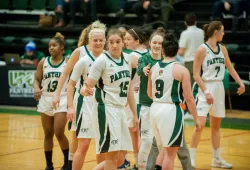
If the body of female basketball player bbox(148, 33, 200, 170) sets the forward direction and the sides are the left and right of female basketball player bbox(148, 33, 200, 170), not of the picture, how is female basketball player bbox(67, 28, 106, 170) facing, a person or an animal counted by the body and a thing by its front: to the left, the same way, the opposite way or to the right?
to the right

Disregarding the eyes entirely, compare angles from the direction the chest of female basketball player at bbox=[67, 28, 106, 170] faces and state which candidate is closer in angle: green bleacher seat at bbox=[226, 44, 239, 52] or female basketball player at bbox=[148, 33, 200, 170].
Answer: the female basketball player

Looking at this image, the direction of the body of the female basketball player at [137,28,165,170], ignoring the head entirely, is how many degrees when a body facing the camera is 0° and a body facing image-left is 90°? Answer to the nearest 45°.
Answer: approximately 0°

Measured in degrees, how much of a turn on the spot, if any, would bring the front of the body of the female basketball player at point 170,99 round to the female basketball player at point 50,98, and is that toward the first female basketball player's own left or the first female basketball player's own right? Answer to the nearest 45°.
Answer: approximately 90° to the first female basketball player's own left

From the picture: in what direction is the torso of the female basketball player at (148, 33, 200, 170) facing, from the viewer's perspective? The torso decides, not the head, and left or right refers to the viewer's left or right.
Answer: facing away from the viewer and to the right of the viewer

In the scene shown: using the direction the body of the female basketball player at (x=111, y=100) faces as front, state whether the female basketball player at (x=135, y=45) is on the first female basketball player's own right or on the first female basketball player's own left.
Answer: on the first female basketball player's own left
